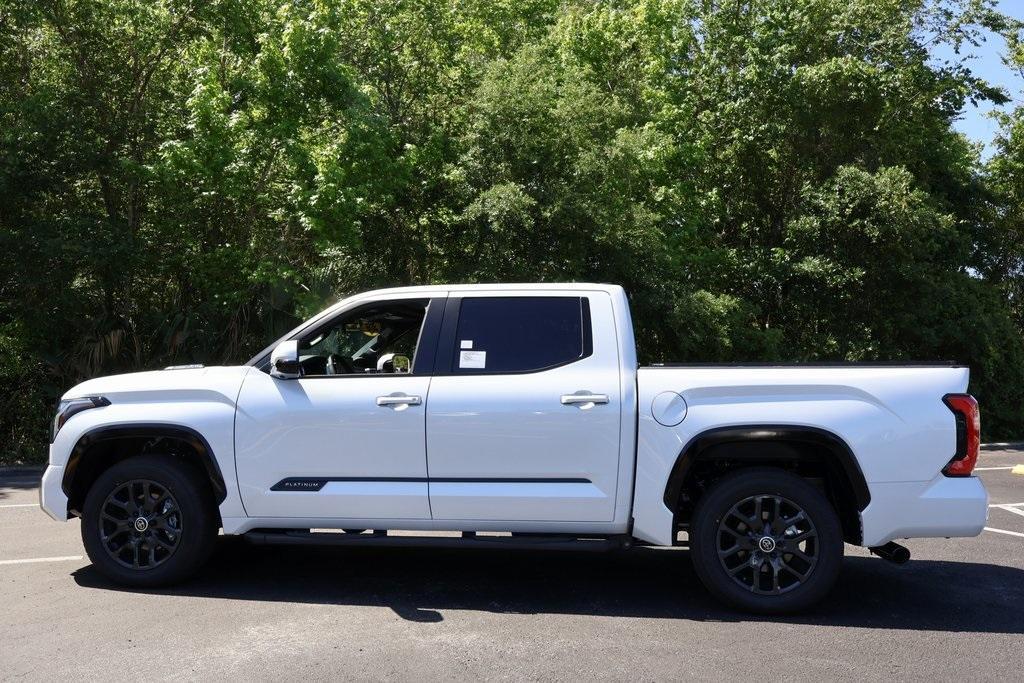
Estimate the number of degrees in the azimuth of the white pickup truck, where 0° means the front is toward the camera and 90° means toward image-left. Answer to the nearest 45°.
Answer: approximately 90°
